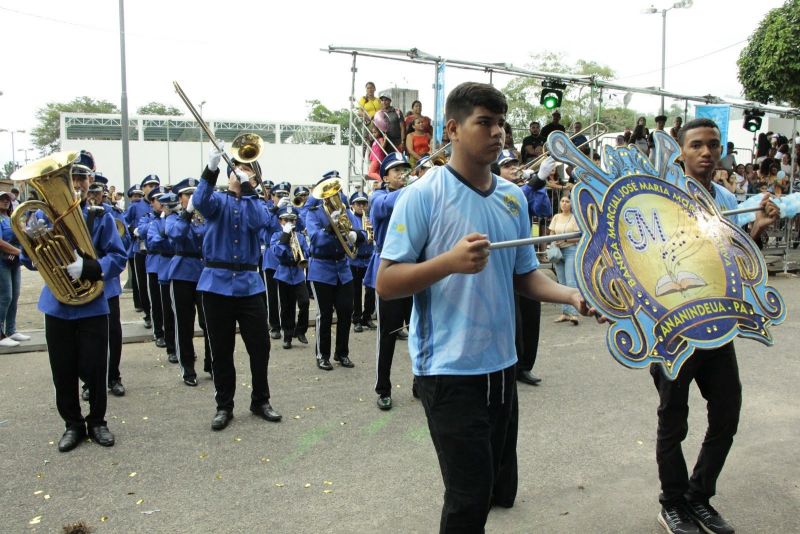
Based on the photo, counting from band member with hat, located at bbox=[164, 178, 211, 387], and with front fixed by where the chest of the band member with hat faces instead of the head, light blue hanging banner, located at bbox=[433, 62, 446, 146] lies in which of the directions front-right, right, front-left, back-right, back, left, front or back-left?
left

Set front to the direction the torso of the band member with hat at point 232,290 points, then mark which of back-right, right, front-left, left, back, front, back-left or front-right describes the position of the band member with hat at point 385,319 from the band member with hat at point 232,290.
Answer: left

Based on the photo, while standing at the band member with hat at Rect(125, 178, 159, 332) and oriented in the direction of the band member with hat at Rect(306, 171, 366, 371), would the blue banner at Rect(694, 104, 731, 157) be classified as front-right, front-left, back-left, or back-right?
front-left

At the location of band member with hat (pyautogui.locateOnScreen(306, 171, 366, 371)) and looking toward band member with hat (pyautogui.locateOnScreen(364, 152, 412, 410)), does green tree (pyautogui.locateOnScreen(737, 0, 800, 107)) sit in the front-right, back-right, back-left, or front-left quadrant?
back-left

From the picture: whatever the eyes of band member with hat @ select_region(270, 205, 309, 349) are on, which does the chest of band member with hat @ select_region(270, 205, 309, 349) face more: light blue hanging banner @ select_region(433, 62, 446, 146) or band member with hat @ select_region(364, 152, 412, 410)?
the band member with hat

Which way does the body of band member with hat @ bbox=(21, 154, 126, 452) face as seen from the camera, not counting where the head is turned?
toward the camera

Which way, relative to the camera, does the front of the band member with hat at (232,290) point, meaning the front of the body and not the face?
toward the camera

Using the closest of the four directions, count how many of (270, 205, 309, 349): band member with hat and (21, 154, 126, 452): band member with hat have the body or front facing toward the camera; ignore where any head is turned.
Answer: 2

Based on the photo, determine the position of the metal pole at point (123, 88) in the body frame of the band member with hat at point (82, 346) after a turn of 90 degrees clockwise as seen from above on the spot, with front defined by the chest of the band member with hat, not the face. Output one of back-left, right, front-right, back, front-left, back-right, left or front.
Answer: right

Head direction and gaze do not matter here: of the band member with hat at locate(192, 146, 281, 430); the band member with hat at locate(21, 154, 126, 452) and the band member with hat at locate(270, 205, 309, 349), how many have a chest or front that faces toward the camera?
3

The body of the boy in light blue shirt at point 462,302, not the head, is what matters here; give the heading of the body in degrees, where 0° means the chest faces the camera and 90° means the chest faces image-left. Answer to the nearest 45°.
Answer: approximately 315°

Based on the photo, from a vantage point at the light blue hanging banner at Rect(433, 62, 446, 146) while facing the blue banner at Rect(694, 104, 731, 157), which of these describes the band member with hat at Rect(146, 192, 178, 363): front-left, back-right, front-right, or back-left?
back-right

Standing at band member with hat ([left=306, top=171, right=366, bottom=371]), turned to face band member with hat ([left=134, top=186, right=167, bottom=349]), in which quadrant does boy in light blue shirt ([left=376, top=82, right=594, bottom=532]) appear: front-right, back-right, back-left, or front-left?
back-left

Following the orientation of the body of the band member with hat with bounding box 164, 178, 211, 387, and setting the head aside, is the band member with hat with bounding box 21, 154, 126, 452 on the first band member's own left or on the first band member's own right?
on the first band member's own right

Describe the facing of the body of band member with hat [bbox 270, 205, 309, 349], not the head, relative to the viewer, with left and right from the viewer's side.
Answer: facing the viewer
